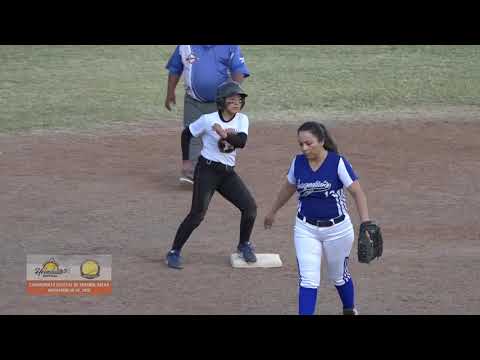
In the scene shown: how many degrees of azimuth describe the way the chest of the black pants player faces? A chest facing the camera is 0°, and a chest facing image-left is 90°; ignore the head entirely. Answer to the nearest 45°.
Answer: approximately 315°

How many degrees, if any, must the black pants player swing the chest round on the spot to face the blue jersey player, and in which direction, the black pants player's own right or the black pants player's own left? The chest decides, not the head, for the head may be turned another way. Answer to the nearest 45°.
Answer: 0° — they already face them

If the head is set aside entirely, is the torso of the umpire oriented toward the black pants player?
yes

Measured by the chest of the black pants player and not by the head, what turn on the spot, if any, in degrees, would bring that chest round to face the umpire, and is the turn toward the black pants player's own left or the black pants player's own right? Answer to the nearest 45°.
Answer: approximately 135° to the black pants player's own left

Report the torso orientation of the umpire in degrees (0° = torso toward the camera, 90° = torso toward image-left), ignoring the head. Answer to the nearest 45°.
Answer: approximately 0°
